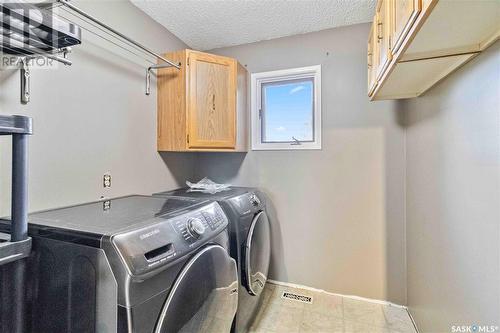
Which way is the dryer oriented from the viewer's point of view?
to the viewer's right

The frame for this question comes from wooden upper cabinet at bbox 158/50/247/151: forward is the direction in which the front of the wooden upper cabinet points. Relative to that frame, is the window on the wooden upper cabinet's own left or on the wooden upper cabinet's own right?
on the wooden upper cabinet's own left

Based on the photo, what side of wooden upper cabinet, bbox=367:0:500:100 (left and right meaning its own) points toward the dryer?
front

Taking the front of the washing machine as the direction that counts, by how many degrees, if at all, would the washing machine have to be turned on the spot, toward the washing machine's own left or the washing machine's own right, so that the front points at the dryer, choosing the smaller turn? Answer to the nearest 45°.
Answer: approximately 90° to the washing machine's own left

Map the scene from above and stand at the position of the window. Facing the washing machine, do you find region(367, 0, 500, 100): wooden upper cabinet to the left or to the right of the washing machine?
left

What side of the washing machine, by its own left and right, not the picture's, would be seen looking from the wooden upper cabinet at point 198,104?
left

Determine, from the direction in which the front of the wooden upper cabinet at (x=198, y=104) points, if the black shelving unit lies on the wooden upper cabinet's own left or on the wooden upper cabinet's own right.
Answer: on the wooden upper cabinet's own right

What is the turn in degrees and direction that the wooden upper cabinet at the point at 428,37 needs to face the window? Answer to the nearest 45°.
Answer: approximately 45° to its right

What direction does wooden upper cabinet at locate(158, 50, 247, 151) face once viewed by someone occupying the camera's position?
facing the viewer and to the right of the viewer

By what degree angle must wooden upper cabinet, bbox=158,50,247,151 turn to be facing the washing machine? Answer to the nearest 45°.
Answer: approximately 45° to its right

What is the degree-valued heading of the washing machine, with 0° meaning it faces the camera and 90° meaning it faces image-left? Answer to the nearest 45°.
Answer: approximately 315°

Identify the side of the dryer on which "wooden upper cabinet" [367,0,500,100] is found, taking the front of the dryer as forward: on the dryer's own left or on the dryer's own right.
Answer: on the dryer's own right

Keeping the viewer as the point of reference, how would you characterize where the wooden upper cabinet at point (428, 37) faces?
facing to the left of the viewer
